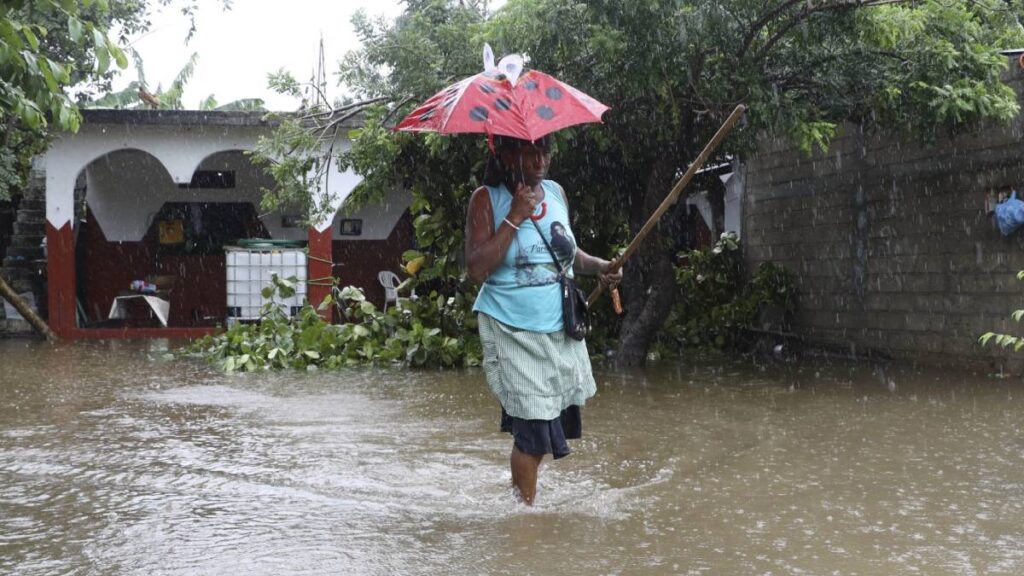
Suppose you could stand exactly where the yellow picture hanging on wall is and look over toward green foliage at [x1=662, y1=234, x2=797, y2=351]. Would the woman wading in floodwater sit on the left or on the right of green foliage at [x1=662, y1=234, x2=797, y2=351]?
right

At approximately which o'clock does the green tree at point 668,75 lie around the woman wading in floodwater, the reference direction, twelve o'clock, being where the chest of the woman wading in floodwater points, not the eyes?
The green tree is roughly at 8 o'clock from the woman wading in floodwater.

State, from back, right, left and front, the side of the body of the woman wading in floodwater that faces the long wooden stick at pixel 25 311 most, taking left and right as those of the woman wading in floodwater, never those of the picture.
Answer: back

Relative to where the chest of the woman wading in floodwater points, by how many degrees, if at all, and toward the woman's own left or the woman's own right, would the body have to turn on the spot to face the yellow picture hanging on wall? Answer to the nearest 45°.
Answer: approximately 180°

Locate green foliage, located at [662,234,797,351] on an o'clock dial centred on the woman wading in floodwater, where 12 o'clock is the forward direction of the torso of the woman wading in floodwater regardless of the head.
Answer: The green foliage is roughly at 8 o'clock from the woman wading in floodwater.

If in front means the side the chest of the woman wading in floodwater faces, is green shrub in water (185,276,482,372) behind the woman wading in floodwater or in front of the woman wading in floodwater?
behind

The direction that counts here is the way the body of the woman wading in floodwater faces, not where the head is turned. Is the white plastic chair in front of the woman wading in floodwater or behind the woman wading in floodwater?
behind

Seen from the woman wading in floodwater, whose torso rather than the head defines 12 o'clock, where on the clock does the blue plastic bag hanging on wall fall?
The blue plastic bag hanging on wall is roughly at 9 o'clock from the woman wading in floodwater.

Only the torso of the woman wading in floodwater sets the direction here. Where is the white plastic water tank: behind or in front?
behind

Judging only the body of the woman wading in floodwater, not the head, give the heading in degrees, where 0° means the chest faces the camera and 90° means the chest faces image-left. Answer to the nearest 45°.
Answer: approximately 315°
